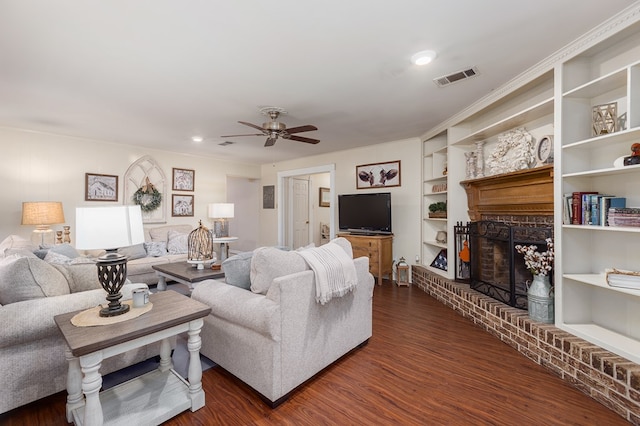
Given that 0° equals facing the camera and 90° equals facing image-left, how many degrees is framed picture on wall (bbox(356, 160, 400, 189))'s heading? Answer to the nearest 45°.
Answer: approximately 45°

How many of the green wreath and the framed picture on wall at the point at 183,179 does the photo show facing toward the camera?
2

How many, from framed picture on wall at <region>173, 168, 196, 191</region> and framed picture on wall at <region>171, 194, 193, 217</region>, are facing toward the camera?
2

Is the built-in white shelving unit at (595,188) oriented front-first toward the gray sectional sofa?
yes
